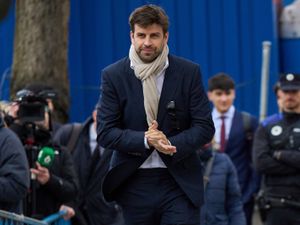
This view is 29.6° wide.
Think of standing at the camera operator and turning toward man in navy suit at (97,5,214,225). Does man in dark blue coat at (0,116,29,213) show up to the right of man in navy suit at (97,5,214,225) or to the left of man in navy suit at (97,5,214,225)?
right

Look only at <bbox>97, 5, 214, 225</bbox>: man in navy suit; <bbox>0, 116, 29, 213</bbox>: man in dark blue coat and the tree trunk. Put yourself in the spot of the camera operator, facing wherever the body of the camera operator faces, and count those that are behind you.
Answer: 1

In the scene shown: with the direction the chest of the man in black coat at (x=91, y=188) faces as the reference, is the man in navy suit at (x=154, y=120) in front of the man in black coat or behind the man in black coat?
in front

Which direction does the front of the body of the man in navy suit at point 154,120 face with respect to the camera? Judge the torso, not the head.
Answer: toward the camera
